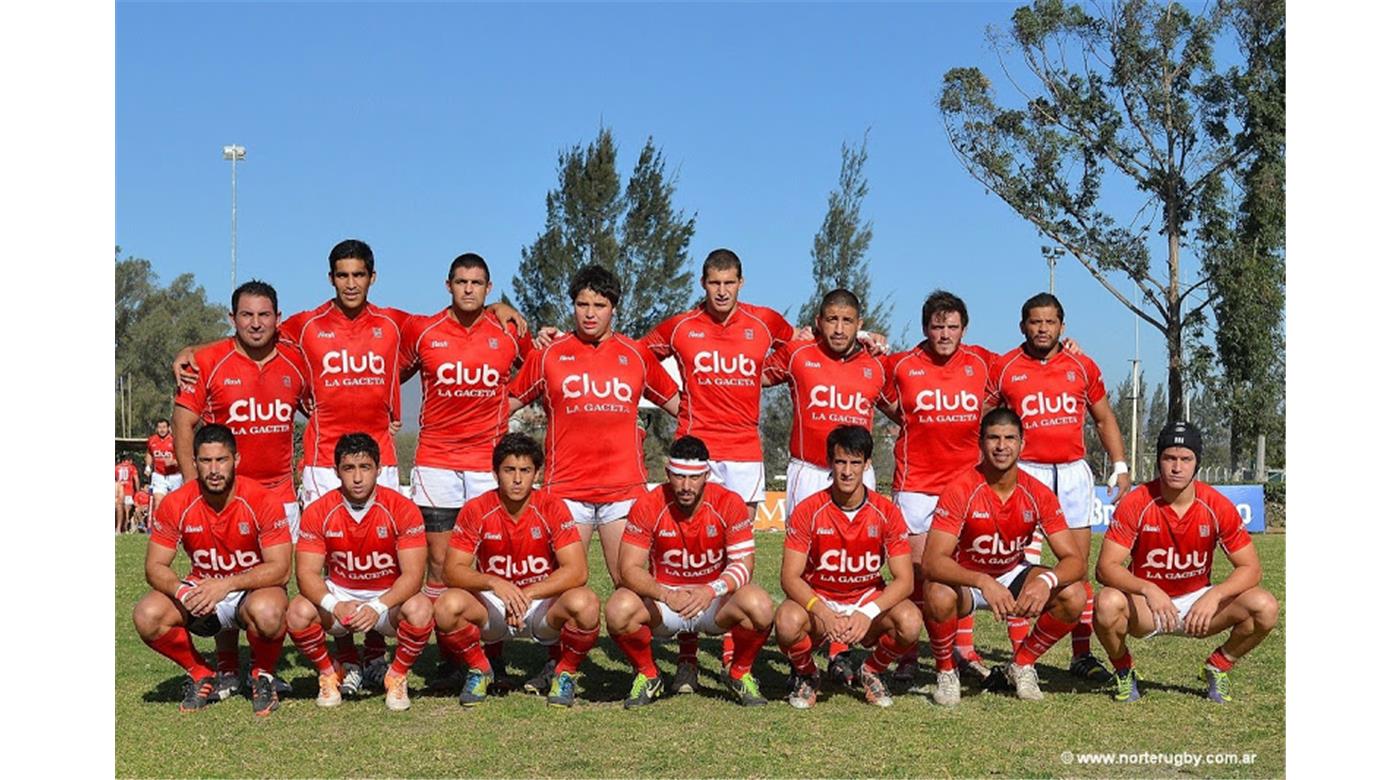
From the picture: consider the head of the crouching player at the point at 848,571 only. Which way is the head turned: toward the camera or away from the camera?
toward the camera

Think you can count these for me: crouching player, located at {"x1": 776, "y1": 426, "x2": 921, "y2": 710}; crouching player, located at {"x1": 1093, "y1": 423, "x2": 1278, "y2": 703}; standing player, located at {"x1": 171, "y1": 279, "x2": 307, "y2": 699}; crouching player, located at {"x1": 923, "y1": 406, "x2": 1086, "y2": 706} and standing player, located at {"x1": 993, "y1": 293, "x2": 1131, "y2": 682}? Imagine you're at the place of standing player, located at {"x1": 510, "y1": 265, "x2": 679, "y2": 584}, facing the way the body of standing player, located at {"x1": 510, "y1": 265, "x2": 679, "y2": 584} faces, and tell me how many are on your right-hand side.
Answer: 1

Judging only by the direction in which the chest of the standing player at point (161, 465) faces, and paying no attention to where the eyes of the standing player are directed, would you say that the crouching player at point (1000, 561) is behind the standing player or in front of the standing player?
in front

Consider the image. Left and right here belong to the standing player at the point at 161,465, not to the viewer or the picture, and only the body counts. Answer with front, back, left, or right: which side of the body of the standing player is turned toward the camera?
front

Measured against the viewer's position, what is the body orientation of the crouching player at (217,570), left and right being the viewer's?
facing the viewer

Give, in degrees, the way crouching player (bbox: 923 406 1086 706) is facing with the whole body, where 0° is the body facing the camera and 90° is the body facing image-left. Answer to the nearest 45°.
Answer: approximately 0°

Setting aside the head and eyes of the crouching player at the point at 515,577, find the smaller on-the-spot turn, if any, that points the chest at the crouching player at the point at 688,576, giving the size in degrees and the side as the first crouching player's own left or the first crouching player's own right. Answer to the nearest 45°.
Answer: approximately 90° to the first crouching player's own left

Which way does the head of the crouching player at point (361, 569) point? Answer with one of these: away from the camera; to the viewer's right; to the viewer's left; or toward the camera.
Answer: toward the camera

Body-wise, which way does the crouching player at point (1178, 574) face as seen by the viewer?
toward the camera

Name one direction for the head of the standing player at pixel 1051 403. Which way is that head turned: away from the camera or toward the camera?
toward the camera

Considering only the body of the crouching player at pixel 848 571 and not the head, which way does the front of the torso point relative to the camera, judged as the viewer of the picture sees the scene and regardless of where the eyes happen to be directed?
toward the camera

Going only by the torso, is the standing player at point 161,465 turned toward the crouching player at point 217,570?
yes

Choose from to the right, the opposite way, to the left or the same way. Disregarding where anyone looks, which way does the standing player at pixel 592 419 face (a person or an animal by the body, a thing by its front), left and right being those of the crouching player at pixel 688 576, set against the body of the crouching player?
the same way

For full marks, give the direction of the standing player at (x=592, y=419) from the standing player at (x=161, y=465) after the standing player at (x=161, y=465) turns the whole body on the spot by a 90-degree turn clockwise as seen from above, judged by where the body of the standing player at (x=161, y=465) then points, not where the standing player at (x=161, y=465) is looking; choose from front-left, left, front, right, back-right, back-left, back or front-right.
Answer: left

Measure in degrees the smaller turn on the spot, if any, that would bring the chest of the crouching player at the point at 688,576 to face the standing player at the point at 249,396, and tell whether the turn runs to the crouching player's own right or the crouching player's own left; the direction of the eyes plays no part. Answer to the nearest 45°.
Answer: approximately 90° to the crouching player's own right

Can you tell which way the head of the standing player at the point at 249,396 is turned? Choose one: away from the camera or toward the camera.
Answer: toward the camera
